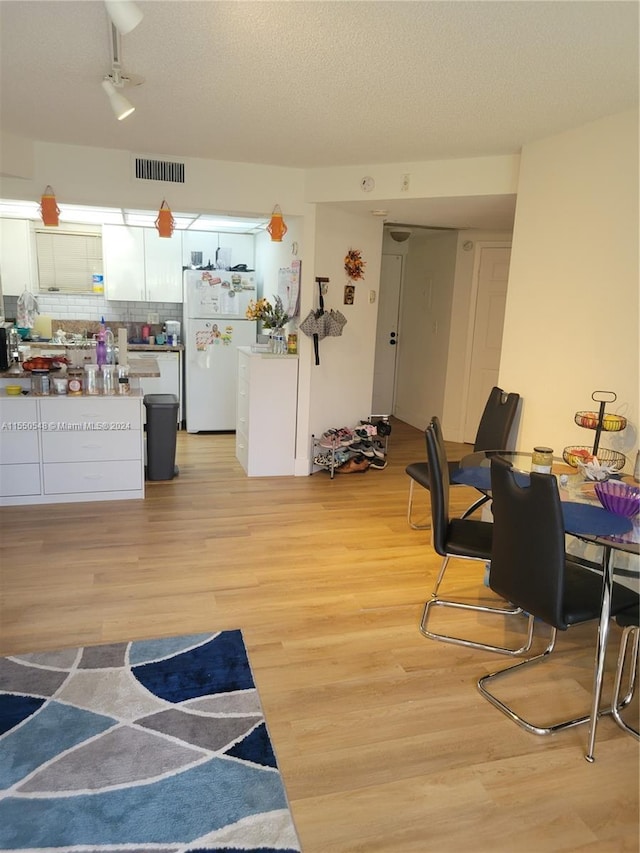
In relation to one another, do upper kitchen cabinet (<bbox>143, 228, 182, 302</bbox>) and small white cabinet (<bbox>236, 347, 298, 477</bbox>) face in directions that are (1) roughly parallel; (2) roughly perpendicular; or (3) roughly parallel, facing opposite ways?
roughly perpendicular

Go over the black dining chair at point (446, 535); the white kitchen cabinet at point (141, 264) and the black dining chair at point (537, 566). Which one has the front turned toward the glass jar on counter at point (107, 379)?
the white kitchen cabinet

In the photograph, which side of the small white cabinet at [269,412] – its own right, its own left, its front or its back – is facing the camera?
left

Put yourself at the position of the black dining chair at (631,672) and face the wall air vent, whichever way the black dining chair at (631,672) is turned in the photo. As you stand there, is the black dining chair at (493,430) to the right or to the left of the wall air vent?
right

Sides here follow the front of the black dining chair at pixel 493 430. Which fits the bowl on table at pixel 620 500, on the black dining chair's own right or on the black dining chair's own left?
on the black dining chair's own left

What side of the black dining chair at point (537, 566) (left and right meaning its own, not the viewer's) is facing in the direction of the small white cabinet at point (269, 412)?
left

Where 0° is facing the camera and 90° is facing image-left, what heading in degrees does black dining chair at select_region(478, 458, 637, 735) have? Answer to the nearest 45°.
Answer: approximately 225°

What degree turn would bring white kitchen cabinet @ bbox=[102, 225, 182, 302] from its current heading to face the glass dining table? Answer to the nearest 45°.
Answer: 0° — it already faces it

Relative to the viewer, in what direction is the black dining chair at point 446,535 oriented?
to the viewer's right

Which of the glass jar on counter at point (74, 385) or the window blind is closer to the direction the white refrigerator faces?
the glass jar on counter

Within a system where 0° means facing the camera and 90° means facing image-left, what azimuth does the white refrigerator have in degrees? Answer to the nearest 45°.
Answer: approximately 0°
